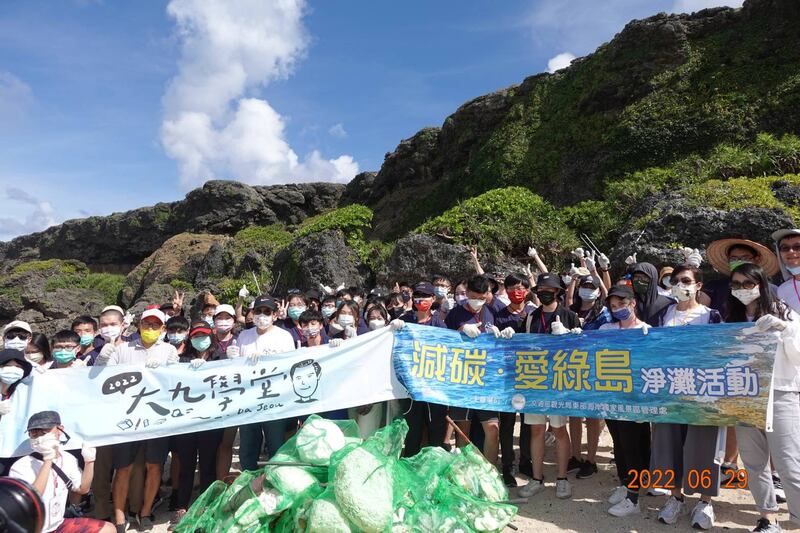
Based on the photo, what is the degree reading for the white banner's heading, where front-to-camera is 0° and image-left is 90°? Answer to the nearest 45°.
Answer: approximately 0°

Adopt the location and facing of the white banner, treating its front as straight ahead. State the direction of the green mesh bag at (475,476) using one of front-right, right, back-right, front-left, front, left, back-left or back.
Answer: front-left

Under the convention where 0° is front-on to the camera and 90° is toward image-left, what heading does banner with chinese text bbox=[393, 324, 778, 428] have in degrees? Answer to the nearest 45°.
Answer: approximately 0°

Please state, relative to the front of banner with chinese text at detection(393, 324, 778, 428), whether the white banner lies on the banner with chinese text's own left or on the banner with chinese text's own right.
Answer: on the banner with chinese text's own right

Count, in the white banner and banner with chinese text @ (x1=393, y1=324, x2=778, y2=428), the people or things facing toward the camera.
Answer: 2

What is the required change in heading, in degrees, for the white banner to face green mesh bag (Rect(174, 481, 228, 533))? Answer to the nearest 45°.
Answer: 0° — it already faces it

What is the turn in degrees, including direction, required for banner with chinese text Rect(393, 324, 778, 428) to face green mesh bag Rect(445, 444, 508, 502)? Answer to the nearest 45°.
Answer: approximately 45° to its right
